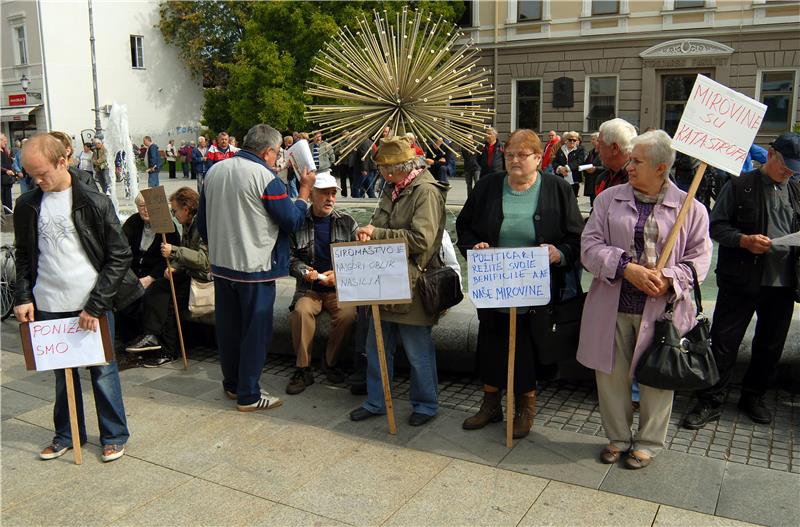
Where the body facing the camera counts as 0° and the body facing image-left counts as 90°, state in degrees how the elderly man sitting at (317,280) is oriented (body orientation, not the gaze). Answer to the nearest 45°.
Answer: approximately 0°

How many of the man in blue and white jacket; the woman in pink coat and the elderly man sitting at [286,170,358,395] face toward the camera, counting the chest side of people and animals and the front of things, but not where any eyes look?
2

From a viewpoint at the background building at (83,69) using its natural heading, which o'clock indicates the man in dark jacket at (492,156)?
The man in dark jacket is roughly at 10 o'clock from the background building.

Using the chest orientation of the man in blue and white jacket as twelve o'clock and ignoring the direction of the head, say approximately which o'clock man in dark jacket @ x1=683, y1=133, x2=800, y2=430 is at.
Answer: The man in dark jacket is roughly at 2 o'clock from the man in blue and white jacket.

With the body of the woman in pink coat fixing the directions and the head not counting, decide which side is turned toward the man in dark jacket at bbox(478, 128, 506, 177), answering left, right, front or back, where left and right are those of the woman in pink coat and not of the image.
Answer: back

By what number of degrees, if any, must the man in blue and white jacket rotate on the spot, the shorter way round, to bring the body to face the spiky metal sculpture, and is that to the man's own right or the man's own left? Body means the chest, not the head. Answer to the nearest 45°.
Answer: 0° — they already face it

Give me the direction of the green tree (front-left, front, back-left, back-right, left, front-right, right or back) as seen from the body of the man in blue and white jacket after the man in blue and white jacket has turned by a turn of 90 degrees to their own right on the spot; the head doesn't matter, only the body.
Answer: back-left

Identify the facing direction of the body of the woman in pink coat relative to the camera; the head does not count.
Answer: toward the camera

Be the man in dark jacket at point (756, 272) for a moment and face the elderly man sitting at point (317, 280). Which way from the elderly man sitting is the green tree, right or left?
right

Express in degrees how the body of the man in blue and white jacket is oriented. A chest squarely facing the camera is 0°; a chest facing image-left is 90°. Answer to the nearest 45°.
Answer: approximately 225°

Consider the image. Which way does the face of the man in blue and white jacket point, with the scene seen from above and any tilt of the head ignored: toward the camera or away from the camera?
away from the camera

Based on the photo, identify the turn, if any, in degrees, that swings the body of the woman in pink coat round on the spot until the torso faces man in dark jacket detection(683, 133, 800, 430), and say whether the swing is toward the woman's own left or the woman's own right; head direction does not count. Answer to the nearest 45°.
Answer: approximately 135° to the woman's own left
